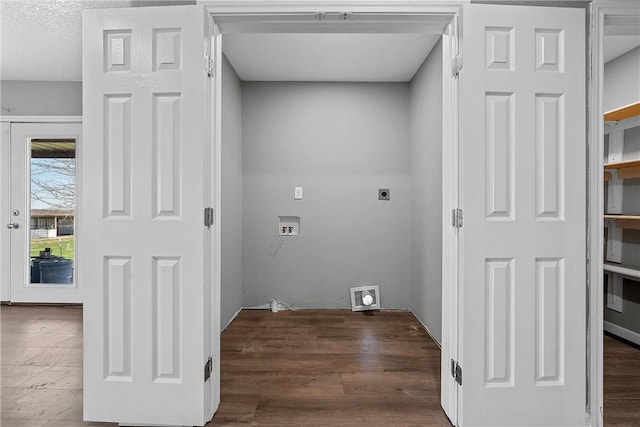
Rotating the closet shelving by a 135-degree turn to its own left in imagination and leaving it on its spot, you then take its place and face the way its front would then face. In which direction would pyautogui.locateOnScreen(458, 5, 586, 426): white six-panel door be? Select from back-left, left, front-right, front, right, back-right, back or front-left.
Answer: right

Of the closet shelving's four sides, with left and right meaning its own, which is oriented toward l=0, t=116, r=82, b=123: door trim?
front

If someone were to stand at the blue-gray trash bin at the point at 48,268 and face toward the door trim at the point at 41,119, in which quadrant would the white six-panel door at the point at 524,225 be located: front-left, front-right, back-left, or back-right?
front-left

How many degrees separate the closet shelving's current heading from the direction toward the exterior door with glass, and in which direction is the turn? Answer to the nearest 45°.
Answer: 0° — it already faces it

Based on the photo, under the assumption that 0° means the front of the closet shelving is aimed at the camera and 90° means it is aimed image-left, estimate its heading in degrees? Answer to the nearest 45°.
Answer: approximately 45°

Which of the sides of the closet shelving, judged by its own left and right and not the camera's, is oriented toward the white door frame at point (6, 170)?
front

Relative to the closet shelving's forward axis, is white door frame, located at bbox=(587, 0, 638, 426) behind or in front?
in front

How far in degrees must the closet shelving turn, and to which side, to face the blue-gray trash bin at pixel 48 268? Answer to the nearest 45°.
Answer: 0° — it already faces it
